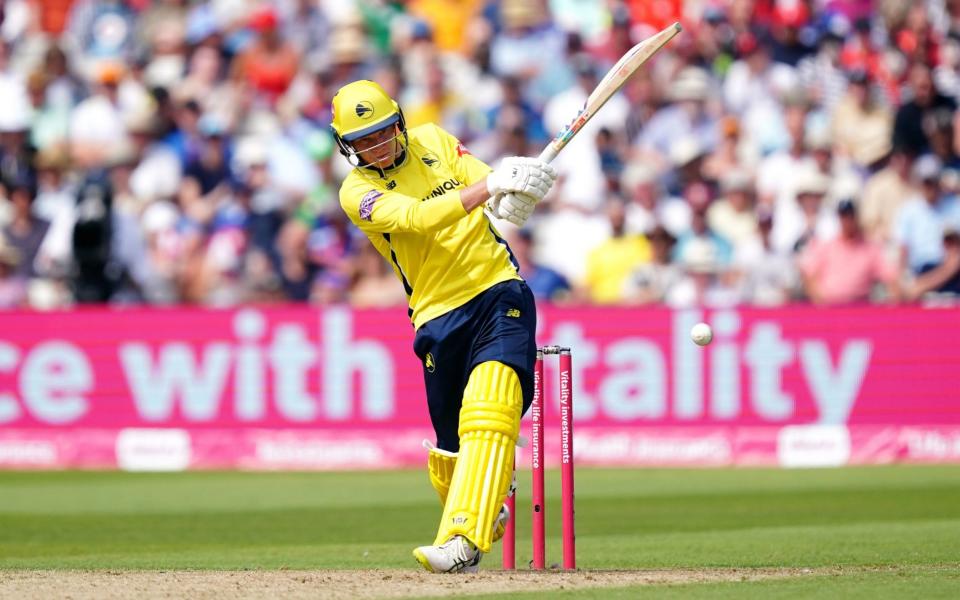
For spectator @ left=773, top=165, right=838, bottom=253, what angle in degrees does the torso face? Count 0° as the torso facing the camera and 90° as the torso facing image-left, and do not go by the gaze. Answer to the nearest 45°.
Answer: approximately 0°

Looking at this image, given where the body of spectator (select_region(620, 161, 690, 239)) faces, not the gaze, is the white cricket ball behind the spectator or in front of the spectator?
in front

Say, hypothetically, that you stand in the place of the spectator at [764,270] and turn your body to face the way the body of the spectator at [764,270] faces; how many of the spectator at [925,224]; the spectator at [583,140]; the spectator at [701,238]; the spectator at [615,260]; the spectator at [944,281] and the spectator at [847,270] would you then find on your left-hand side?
3

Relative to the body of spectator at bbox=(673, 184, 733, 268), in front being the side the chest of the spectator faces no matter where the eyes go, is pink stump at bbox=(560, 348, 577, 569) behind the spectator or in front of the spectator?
in front

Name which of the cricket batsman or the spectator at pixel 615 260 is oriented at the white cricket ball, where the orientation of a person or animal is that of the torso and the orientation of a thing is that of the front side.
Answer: the spectator

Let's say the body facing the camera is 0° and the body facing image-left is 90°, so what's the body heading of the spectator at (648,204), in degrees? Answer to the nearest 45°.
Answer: approximately 0°
